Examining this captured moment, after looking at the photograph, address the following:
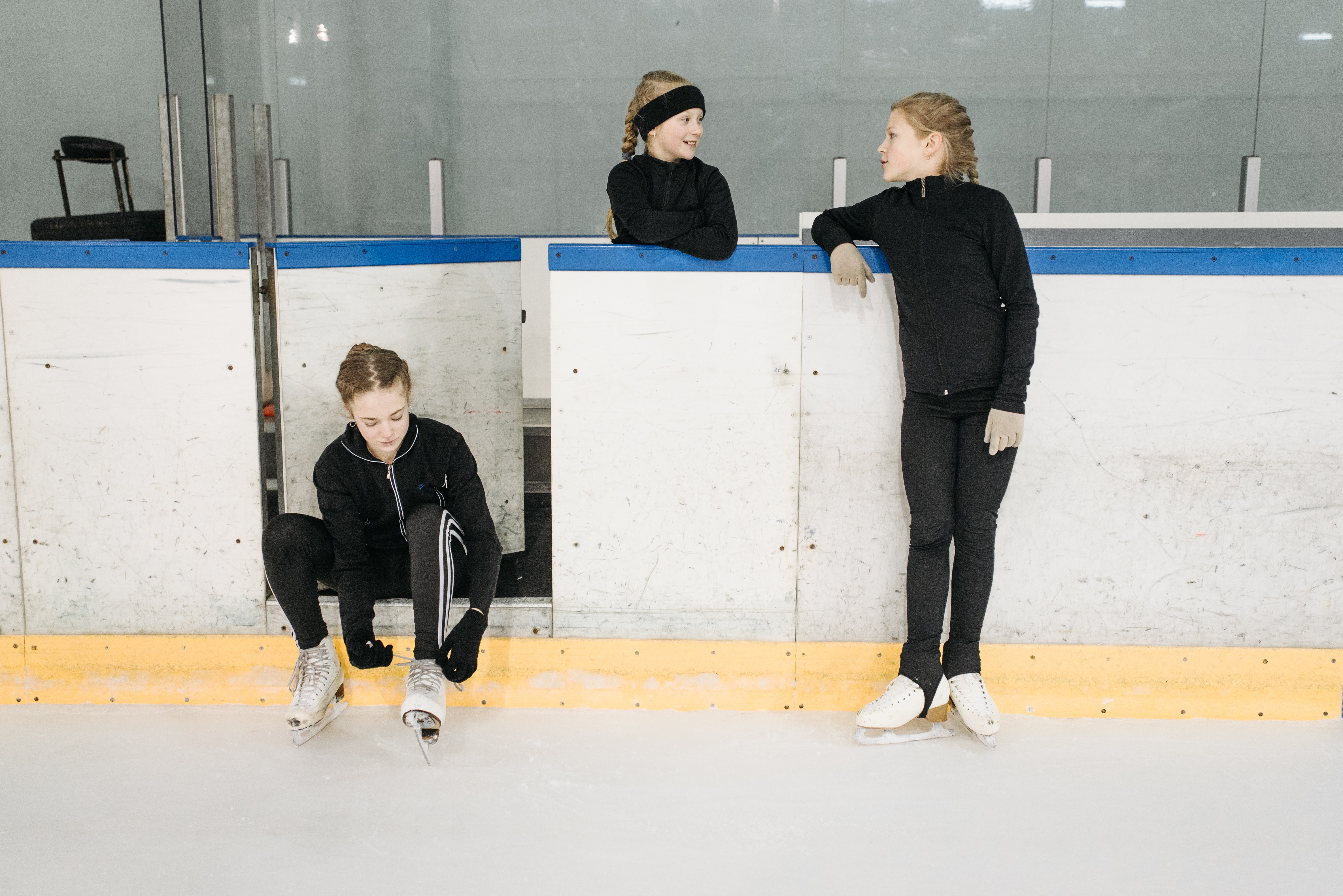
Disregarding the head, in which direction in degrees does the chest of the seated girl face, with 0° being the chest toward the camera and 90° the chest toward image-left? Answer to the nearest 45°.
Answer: approximately 0°

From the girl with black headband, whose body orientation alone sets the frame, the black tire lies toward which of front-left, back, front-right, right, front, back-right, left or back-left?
back-right

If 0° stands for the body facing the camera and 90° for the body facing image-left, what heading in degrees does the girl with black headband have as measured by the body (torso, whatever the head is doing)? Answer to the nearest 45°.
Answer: approximately 0°

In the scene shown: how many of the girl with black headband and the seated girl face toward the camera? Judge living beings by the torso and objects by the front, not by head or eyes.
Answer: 2

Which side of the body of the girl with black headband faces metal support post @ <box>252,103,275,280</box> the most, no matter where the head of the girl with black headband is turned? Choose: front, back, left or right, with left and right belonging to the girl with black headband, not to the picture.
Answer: right

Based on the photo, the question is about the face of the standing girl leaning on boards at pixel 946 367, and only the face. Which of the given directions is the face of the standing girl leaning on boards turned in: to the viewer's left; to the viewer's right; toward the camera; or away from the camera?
to the viewer's left
